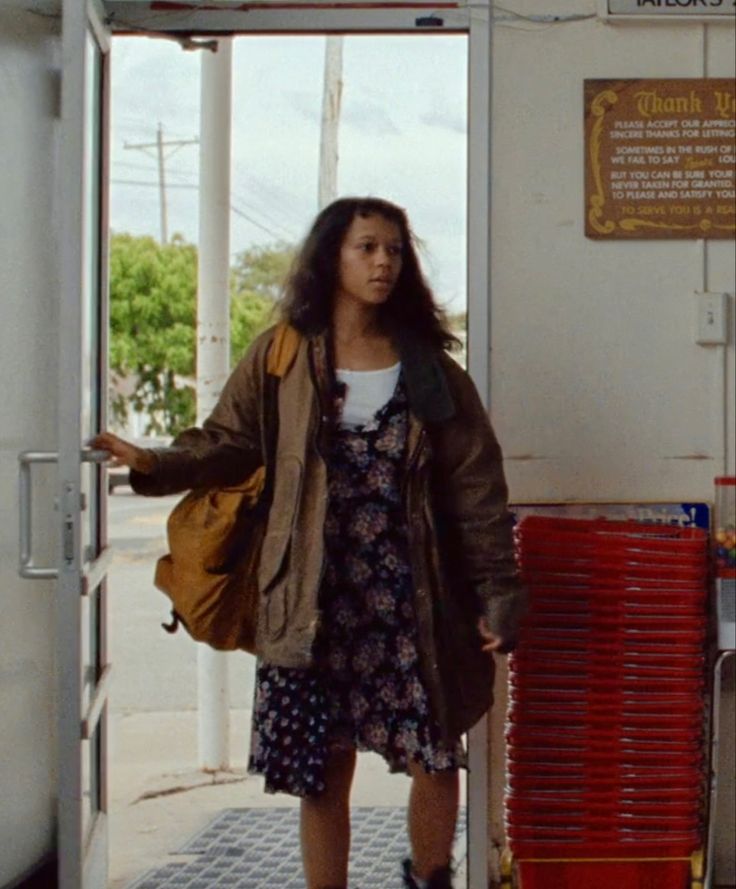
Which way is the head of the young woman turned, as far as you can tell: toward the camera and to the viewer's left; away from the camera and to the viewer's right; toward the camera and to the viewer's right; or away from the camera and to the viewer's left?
toward the camera and to the viewer's right

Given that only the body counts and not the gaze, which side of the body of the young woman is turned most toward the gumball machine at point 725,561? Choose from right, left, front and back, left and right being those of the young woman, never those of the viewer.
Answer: left

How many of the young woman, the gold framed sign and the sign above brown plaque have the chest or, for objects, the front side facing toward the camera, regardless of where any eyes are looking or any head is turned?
3

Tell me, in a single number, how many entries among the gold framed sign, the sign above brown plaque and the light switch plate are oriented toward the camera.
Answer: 3

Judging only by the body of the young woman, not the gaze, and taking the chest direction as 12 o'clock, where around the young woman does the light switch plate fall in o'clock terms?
The light switch plate is roughly at 8 o'clock from the young woman.

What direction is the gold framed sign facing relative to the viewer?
toward the camera

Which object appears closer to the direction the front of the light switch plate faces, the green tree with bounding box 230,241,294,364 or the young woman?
the young woman

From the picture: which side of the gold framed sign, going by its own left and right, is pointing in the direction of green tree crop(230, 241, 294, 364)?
back

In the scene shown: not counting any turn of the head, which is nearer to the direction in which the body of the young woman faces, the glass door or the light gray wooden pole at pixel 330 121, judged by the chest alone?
the glass door

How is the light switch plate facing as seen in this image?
toward the camera
